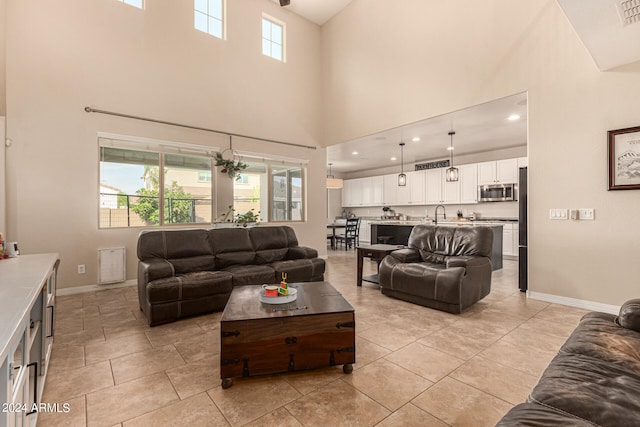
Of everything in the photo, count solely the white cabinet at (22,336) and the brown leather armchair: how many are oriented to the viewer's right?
1

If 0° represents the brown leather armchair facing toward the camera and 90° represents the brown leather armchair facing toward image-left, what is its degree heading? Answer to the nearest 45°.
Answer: approximately 45°

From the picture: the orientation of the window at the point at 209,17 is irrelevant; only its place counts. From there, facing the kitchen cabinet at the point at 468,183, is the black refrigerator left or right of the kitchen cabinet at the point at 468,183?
right

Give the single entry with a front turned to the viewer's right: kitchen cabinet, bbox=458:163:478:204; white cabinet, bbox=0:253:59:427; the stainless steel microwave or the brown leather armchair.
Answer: the white cabinet

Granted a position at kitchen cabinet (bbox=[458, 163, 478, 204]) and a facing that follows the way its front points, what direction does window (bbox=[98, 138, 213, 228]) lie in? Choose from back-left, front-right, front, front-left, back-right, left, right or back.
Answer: front

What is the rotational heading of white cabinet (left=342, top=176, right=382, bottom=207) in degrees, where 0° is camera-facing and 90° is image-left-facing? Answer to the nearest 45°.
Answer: approximately 45°

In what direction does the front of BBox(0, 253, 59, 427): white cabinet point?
to the viewer's right

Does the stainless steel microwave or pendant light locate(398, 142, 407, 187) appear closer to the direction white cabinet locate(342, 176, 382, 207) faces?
the pendant light

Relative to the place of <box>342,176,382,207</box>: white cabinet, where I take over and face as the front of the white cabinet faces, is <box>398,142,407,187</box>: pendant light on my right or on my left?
on my left

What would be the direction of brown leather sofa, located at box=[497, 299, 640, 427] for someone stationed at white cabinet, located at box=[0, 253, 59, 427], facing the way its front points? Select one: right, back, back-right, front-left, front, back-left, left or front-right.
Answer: front-right

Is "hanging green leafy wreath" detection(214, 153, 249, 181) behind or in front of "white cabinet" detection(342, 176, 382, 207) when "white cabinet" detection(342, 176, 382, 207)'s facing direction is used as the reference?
in front

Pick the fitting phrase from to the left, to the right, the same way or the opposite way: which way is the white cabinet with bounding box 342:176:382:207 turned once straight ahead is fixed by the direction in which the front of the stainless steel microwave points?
the same way

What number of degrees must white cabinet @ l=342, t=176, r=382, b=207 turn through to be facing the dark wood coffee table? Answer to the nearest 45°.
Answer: approximately 45° to its left
